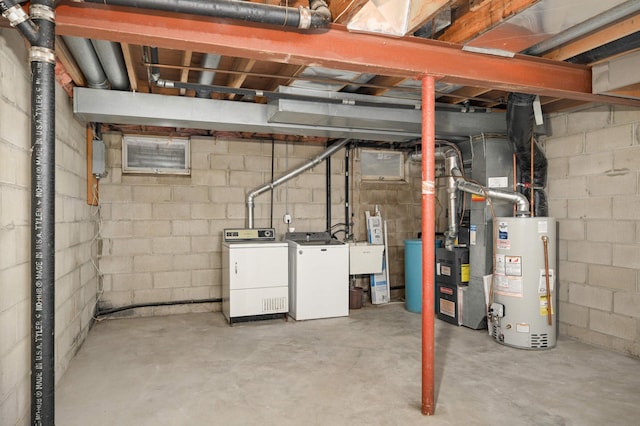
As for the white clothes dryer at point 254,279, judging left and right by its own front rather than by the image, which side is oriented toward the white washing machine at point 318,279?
left

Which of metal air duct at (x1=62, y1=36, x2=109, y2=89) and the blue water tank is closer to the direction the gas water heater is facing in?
the metal air duct

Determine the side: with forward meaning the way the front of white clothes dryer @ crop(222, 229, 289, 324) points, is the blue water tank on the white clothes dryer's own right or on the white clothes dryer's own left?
on the white clothes dryer's own left

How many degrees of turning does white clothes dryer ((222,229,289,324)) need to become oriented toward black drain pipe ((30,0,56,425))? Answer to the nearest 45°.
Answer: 0° — it already faces it

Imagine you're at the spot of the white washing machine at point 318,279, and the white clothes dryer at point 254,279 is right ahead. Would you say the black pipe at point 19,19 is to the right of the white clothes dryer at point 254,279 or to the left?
left

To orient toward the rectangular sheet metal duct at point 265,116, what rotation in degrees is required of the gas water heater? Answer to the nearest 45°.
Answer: approximately 45° to its right

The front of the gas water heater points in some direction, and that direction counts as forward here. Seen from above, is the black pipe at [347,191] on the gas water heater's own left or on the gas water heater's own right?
on the gas water heater's own right

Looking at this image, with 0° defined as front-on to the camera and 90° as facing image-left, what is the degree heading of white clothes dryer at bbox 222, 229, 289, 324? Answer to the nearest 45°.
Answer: approximately 0°

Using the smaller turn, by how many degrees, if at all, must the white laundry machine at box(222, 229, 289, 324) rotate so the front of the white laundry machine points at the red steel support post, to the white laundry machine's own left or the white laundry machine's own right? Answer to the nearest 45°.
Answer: approximately 45° to the white laundry machine's own left
